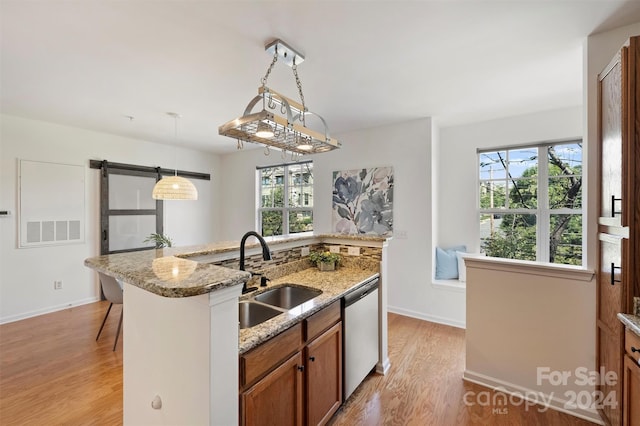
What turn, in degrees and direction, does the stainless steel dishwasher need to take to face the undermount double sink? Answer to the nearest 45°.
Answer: approximately 90° to its right

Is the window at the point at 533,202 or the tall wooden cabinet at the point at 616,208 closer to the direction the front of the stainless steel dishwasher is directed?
the tall wooden cabinet

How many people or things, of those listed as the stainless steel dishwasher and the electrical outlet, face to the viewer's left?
0

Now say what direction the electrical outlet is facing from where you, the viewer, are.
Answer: facing the viewer

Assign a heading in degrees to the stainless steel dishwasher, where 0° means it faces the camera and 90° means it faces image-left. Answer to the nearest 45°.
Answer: approximately 315°

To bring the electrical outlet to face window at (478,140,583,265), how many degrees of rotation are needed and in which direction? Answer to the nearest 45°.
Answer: approximately 135° to its left
